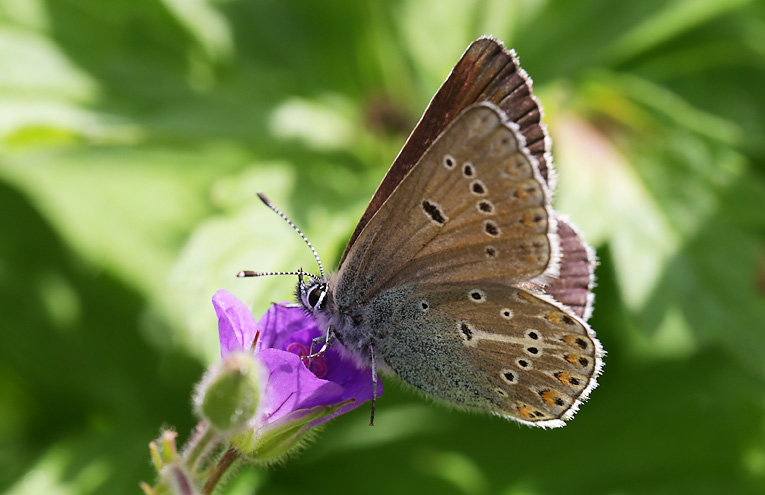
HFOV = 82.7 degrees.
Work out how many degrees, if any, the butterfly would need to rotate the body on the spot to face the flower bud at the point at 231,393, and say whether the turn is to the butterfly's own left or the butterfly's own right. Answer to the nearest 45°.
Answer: approximately 45° to the butterfly's own left

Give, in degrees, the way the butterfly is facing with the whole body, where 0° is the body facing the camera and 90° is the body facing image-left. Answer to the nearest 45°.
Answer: approximately 90°
